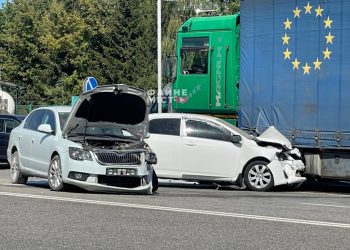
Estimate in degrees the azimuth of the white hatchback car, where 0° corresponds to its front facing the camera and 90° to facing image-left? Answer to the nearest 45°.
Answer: approximately 270°

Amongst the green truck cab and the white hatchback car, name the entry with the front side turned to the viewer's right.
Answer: the white hatchback car

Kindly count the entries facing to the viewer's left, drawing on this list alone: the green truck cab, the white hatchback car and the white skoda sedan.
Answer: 1

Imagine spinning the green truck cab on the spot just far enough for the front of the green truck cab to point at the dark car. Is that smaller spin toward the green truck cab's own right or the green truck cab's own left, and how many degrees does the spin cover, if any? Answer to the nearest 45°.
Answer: approximately 45° to the green truck cab's own right

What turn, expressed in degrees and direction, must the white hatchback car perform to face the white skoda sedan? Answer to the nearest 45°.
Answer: approximately 135° to its right

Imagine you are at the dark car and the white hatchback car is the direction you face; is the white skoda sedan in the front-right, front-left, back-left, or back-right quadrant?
front-right

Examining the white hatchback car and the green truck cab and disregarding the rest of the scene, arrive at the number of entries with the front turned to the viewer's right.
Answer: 1

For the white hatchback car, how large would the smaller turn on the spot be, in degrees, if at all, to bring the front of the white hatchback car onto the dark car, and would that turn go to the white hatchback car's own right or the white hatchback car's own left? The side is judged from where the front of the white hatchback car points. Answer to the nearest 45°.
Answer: approximately 135° to the white hatchback car's own left

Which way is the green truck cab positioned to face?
to the viewer's left

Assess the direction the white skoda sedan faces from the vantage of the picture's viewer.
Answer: facing the viewer and to the right of the viewer

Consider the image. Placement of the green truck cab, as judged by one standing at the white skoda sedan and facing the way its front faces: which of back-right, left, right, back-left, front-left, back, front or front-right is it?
left

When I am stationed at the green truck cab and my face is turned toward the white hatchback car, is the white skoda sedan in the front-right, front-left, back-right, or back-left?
front-right

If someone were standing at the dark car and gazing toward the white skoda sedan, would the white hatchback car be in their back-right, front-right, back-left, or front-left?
front-left

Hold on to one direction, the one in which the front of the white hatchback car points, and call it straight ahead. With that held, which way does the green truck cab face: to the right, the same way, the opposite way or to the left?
the opposite way

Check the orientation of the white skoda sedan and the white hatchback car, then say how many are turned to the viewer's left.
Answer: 0
